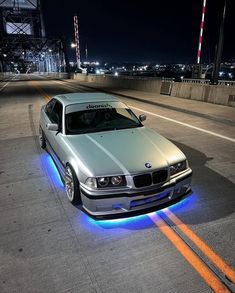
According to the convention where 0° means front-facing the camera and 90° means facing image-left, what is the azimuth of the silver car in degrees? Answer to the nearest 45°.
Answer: approximately 315°

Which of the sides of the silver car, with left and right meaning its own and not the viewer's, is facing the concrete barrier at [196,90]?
left

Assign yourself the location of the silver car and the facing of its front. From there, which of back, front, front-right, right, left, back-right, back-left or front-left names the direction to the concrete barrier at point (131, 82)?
back-left

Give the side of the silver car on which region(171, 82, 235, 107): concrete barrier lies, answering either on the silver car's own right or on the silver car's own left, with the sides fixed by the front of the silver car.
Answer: on the silver car's own left
